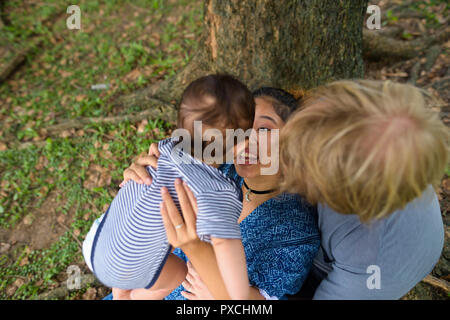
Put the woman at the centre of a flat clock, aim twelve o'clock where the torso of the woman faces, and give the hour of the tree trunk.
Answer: The tree trunk is roughly at 5 o'clock from the woman.

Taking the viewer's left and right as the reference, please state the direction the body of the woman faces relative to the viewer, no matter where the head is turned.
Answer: facing the viewer and to the left of the viewer

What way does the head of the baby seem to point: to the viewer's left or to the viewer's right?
to the viewer's right
